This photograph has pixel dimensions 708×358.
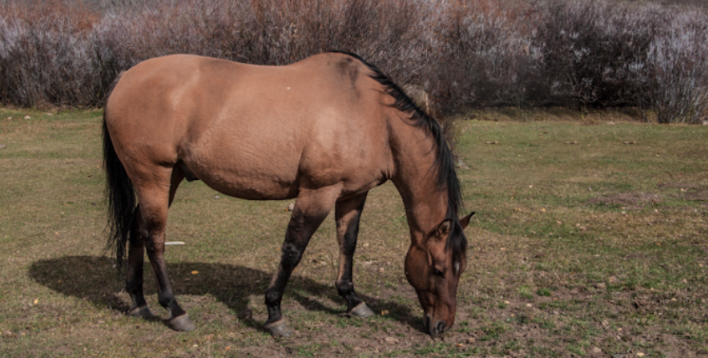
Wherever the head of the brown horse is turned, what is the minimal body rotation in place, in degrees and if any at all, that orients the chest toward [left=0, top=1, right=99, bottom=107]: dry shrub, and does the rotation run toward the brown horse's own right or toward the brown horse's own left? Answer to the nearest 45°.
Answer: approximately 135° to the brown horse's own left

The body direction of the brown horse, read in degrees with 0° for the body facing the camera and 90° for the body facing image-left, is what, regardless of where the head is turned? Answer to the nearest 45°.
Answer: approximately 270°

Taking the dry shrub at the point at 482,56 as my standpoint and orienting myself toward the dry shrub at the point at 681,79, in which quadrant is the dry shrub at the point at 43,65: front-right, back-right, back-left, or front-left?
back-right

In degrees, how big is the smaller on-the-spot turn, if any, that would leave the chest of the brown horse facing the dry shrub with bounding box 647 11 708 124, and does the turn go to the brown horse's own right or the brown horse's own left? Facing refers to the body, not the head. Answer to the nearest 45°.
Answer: approximately 45° to the brown horse's own left

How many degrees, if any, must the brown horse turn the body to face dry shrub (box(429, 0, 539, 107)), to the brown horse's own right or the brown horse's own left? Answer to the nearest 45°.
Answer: approximately 90° to the brown horse's own left
